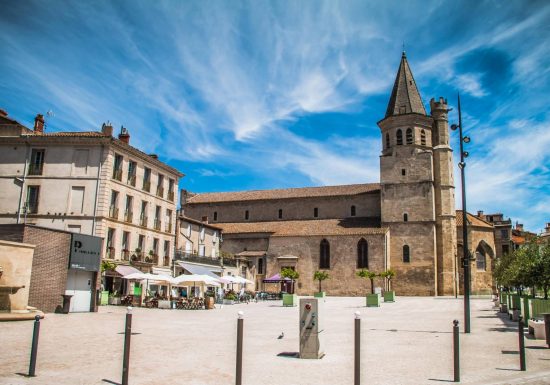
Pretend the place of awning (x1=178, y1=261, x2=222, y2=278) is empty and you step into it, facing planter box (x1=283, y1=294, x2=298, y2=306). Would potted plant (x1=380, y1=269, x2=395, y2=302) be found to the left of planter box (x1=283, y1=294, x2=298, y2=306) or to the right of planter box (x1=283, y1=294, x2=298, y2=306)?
left

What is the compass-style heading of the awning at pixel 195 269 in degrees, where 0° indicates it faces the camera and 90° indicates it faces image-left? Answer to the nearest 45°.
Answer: approximately 315°

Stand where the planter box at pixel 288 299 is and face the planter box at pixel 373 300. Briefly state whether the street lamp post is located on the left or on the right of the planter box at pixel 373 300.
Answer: right

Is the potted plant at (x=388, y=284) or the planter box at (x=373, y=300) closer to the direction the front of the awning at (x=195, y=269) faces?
the planter box

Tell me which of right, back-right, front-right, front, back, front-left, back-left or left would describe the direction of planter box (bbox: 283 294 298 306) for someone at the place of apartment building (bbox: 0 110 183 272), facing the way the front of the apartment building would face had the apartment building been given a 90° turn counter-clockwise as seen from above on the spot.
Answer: front-right

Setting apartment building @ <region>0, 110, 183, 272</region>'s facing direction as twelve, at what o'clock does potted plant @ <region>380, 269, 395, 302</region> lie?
The potted plant is roughly at 10 o'clock from the apartment building.

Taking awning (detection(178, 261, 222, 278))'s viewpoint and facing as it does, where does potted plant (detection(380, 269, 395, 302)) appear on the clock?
The potted plant is roughly at 10 o'clock from the awning.

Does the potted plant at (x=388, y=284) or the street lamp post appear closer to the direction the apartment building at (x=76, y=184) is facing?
the street lamp post

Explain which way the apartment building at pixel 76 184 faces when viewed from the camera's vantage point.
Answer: facing the viewer and to the right of the viewer

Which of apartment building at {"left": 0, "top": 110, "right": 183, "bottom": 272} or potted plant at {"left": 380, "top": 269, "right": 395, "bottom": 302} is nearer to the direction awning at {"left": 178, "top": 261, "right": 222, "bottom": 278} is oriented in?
the potted plant

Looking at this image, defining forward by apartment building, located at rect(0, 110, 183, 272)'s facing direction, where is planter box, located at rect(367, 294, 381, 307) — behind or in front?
in front
